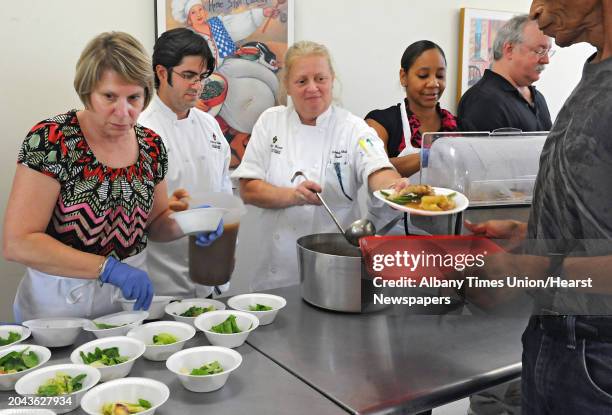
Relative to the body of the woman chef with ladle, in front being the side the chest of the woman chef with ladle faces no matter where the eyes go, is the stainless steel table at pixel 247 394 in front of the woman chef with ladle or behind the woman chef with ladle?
in front

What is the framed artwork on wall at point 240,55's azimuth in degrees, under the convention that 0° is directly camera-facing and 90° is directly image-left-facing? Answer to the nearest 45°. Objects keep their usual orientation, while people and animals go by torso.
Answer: approximately 0°

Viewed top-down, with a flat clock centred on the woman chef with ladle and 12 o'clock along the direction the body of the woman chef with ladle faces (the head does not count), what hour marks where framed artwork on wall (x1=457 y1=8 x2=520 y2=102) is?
The framed artwork on wall is roughly at 7 o'clock from the woman chef with ladle.

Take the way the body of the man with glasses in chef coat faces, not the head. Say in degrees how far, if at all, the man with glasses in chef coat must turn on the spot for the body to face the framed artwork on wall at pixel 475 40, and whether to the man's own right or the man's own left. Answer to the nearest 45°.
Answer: approximately 90° to the man's own left

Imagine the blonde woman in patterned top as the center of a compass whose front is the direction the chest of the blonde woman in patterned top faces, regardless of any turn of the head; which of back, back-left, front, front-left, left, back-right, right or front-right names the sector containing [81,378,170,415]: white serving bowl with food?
front-right

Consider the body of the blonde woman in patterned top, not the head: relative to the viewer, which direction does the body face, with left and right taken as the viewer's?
facing the viewer and to the right of the viewer

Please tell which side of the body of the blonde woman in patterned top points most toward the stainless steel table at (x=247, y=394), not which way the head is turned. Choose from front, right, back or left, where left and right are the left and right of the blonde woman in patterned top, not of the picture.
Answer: front

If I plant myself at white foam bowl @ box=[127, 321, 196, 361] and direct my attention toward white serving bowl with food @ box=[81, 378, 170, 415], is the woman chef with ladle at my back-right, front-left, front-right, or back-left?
back-left

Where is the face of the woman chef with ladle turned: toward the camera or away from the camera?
toward the camera

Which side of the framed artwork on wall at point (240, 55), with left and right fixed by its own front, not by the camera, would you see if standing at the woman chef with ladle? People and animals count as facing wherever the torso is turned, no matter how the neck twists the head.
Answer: front

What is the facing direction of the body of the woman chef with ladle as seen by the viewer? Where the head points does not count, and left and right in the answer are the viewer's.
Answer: facing the viewer
